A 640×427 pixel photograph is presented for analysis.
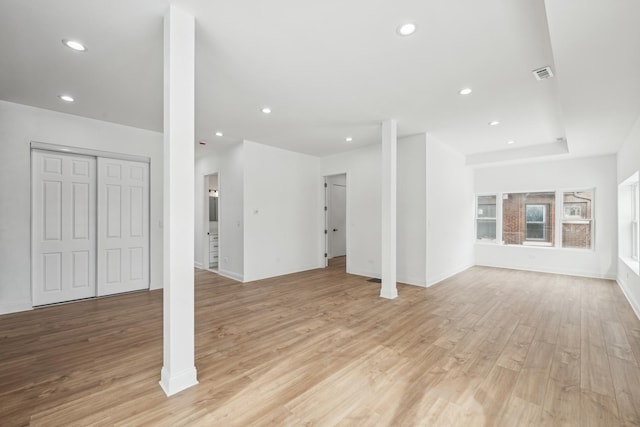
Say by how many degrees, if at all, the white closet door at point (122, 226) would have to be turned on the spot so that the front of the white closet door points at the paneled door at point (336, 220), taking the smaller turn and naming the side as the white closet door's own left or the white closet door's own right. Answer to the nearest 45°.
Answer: approximately 45° to the white closet door's own left

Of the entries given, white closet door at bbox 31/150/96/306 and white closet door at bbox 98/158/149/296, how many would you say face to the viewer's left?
0

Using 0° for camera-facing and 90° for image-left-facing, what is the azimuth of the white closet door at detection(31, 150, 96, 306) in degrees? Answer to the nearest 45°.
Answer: approximately 315°

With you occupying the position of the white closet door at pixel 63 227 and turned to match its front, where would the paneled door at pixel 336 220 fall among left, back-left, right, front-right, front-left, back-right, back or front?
front-left

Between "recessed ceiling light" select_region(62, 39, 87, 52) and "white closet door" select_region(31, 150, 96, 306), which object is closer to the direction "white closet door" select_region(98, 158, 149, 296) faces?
the recessed ceiling light

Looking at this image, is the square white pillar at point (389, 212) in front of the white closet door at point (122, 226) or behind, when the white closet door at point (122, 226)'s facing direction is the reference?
in front

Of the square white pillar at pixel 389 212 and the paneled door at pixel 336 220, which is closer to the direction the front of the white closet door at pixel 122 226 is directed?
the square white pillar
